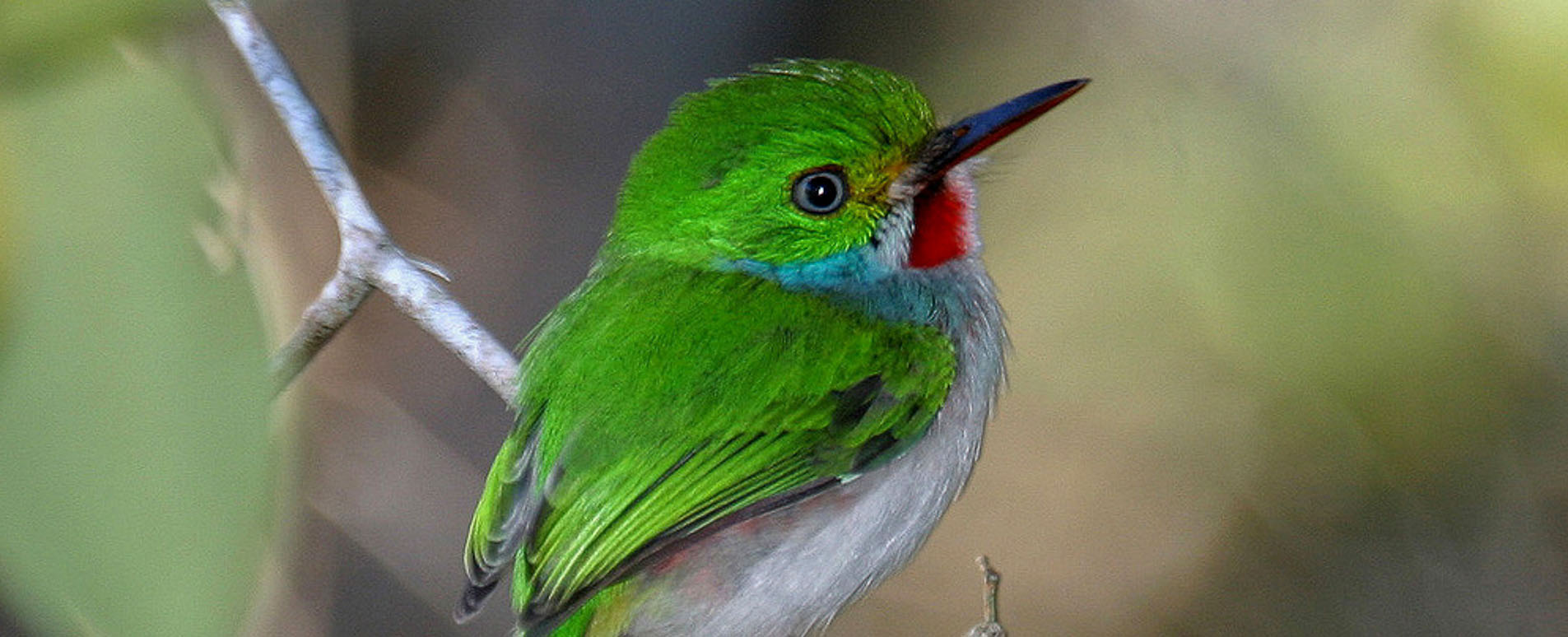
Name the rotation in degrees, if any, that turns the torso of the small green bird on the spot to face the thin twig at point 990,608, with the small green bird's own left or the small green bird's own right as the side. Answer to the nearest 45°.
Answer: approximately 45° to the small green bird's own right

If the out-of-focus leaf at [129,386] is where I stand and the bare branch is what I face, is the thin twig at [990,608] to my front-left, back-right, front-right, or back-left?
front-right

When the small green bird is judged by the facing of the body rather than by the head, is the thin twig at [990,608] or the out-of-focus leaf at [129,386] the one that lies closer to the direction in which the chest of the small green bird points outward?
the thin twig

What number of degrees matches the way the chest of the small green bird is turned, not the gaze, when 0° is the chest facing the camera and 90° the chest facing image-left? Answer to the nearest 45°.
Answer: approximately 270°
